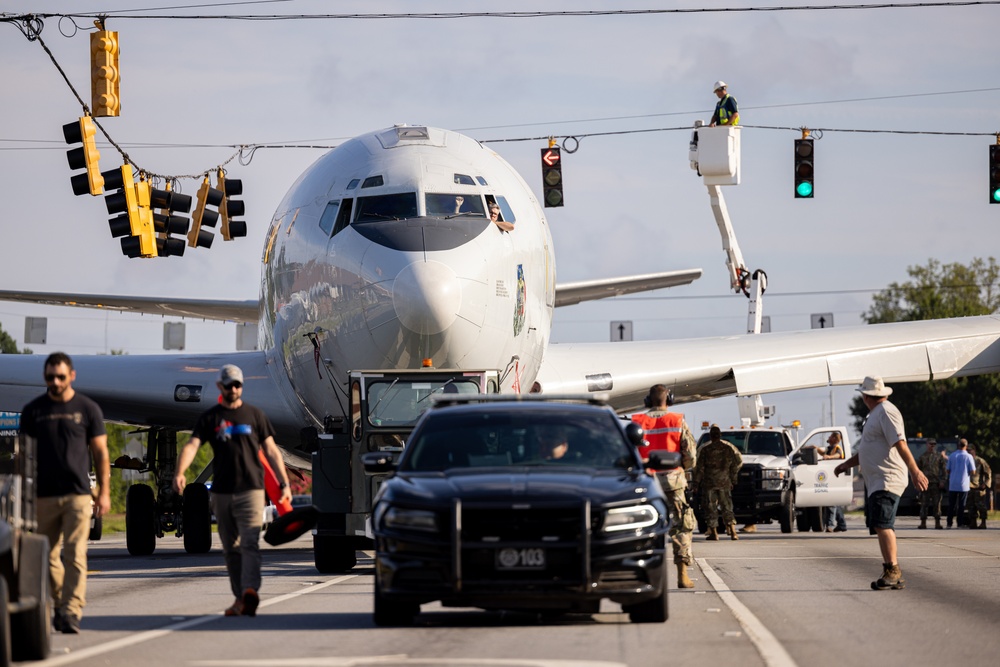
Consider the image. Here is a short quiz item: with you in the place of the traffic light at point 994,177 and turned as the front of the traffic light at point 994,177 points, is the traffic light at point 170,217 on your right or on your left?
on your right

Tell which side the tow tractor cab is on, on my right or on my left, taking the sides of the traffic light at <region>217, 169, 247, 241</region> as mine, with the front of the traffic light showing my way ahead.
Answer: on my right

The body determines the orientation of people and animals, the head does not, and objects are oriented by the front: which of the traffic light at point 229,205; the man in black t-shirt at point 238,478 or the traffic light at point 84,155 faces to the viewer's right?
the traffic light at point 229,205

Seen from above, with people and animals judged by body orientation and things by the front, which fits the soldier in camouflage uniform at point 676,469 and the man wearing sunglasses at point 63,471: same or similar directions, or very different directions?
very different directions

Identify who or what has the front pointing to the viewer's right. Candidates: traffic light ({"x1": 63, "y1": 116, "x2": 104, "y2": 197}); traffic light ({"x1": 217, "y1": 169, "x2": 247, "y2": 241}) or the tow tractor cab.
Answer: traffic light ({"x1": 217, "y1": 169, "x2": 247, "y2": 241})

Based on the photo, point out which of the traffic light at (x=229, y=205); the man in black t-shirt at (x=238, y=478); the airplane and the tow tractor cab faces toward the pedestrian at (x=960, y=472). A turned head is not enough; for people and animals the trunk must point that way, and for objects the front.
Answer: the traffic light

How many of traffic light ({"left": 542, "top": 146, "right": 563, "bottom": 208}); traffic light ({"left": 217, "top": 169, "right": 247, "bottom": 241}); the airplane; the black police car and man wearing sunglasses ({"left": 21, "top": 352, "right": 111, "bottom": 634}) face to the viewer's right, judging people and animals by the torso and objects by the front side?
1

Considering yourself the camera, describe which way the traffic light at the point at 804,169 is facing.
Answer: facing the viewer

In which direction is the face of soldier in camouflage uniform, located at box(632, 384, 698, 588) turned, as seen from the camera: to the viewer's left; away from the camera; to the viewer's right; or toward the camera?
away from the camera

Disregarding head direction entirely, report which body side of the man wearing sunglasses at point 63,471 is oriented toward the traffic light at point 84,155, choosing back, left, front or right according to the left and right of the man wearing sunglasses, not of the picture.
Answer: back

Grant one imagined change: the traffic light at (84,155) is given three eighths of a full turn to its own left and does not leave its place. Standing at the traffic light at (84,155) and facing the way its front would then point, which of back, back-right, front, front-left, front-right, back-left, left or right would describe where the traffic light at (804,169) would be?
front-left

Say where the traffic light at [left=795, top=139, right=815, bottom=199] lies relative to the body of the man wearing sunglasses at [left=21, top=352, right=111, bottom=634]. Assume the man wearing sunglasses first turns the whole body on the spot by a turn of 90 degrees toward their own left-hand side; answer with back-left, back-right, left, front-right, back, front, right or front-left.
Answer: front-left

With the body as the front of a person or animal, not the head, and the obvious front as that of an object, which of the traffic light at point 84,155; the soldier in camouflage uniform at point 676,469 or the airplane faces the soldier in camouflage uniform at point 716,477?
the soldier in camouflage uniform at point 676,469

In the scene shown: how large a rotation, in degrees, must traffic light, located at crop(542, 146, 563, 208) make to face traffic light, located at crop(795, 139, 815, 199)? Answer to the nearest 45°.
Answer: approximately 90° to its left
